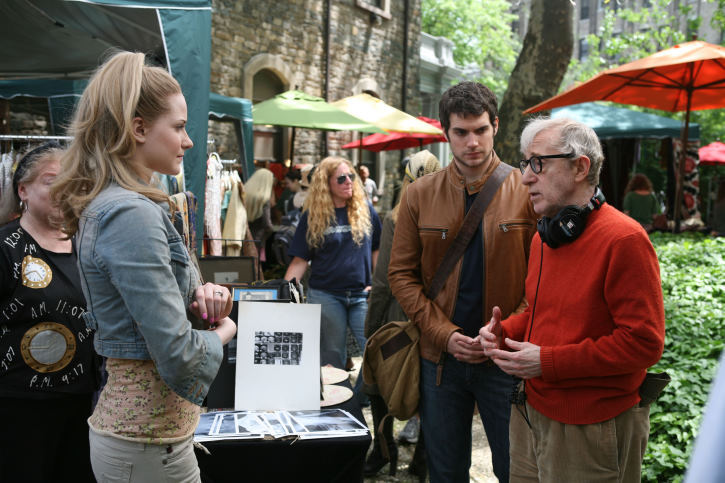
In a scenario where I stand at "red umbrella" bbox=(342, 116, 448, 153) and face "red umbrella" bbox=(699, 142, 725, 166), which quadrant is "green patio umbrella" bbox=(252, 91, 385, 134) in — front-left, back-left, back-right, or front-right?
back-right

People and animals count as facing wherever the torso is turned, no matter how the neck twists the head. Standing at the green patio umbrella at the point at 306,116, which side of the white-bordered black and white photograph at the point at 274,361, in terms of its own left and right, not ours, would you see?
back

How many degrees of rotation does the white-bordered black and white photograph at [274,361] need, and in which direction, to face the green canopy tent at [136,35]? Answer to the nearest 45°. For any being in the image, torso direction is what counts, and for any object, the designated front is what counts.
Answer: approximately 135° to its right

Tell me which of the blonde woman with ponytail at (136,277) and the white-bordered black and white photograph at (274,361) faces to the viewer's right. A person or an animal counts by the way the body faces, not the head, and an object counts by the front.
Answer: the blonde woman with ponytail

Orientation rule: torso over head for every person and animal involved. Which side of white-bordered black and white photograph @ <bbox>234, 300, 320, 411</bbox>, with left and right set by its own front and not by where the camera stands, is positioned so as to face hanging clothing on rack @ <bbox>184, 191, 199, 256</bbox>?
back

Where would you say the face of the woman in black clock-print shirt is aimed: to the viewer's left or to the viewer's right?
to the viewer's right

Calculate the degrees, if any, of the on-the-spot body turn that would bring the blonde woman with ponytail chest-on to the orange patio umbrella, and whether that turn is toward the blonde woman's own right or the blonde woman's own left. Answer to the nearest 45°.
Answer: approximately 45° to the blonde woman's own left

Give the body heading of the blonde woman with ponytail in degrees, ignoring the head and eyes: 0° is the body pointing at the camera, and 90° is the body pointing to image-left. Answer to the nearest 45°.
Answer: approximately 270°

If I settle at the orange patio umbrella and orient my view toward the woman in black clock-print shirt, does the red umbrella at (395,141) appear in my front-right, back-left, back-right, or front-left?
back-right

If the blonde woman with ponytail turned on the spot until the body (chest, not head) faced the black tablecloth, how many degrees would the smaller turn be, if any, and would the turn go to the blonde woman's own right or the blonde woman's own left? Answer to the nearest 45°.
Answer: approximately 45° to the blonde woman's own left

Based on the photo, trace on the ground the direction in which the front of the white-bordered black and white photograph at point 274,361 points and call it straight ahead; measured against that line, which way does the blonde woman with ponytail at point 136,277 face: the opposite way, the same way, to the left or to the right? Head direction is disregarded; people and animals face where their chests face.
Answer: to the left

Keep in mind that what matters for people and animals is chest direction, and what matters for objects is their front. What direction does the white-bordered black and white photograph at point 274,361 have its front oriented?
toward the camera

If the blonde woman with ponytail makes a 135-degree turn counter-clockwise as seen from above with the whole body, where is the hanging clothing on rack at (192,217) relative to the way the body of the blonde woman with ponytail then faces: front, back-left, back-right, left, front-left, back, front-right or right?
front-right

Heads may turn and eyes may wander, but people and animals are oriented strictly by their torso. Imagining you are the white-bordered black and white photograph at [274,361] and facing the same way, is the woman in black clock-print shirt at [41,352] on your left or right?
on your right

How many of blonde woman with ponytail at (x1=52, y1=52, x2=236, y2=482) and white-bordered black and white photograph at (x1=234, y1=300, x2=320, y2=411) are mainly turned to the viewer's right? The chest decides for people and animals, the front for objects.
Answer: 1

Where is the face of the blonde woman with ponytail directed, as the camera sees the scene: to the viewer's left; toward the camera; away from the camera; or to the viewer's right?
to the viewer's right

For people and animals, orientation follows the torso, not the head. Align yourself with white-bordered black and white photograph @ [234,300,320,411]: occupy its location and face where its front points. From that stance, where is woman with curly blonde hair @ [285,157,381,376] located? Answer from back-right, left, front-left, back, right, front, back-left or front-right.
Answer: back
